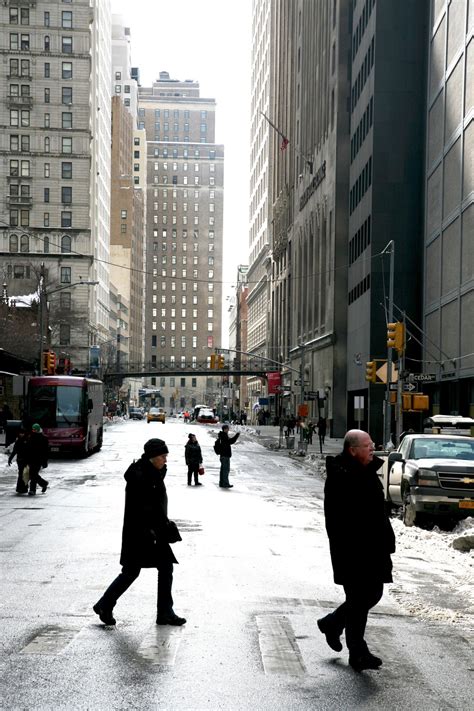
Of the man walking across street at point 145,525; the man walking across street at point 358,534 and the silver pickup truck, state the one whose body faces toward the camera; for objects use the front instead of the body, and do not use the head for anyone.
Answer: the silver pickup truck

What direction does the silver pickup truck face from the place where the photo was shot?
facing the viewer

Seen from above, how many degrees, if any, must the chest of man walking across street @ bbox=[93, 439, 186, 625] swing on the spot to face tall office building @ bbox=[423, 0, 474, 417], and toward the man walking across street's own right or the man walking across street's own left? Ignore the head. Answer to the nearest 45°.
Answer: approximately 90° to the man walking across street's own left

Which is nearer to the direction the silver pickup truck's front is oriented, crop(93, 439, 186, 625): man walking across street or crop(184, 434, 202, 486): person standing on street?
the man walking across street

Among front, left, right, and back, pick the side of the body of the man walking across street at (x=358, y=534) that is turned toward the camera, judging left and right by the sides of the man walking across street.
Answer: right

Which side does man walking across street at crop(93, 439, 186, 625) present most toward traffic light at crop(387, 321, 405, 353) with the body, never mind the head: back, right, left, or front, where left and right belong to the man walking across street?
left

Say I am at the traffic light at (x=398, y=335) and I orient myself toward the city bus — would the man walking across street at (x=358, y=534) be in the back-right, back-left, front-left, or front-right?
back-left

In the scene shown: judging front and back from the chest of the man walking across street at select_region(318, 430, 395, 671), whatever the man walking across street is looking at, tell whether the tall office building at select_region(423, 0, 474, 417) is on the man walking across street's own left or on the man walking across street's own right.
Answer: on the man walking across street's own left

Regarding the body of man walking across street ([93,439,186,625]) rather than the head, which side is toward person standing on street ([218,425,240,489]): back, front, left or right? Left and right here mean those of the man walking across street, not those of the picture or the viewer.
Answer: left

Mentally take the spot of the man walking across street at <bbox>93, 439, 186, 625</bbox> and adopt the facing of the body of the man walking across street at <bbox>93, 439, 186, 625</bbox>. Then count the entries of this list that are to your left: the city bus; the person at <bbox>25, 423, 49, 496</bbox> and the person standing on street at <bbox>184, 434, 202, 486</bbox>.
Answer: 3

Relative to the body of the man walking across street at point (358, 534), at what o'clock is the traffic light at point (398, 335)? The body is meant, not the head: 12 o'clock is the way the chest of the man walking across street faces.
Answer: The traffic light is roughly at 9 o'clock from the man walking across street.

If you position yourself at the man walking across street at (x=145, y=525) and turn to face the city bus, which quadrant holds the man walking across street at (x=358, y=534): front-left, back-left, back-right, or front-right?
back-right

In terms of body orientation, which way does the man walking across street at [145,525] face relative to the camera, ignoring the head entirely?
to the viewer's right
